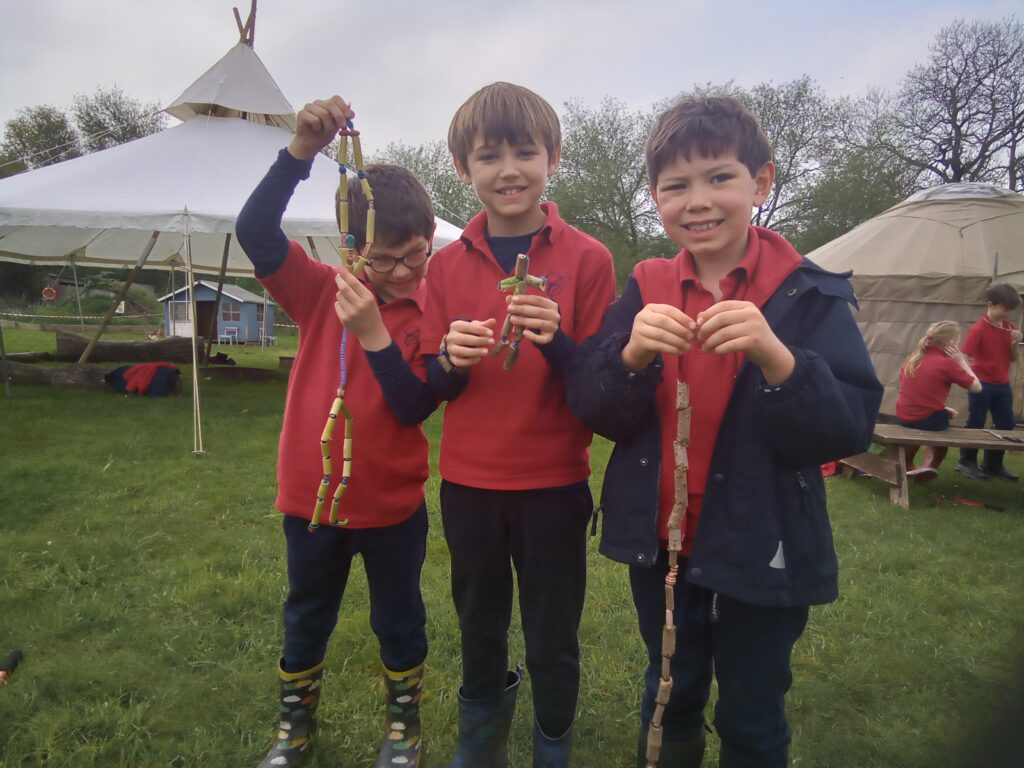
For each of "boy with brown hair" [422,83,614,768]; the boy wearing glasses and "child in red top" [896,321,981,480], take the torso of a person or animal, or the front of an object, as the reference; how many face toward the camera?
2

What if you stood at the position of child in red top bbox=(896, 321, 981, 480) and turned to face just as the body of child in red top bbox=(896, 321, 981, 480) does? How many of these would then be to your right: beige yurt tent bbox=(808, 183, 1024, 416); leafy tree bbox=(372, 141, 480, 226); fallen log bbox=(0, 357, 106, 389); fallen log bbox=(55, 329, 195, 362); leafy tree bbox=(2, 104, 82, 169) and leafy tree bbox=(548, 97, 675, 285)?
0

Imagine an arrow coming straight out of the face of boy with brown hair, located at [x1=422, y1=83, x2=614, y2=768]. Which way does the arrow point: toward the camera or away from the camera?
toward the camera

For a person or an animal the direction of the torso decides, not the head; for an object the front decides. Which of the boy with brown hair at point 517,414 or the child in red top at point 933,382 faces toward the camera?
the boy with brown hair

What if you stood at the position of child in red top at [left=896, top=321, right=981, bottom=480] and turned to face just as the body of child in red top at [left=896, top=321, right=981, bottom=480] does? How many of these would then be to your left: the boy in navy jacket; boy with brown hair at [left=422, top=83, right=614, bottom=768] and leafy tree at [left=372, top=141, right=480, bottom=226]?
1

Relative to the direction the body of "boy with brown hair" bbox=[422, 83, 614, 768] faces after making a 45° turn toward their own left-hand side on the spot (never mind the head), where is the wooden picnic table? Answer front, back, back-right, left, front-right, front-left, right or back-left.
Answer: left

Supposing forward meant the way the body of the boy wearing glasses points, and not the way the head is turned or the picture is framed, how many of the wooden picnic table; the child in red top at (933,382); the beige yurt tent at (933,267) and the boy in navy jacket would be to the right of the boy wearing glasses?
0

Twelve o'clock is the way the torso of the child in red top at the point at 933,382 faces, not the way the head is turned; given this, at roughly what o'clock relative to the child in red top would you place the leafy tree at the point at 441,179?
The leafy tree is roughly at 9 o'clock from the child in red top.

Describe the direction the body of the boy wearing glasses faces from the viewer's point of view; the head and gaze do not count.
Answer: toward the camera

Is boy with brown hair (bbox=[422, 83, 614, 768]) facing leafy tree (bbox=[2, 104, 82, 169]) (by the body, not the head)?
no

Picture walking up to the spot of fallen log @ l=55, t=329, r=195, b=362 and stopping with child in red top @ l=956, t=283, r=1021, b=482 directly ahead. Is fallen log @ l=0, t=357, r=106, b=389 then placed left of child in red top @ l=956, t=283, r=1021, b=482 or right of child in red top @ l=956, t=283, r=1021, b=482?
right

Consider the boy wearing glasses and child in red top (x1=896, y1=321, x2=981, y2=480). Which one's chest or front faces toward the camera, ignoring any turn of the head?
the boy wearing glasses

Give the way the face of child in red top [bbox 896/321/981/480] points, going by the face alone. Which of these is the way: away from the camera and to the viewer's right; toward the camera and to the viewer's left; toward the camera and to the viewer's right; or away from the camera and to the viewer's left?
away from the camera and to the viewer's right

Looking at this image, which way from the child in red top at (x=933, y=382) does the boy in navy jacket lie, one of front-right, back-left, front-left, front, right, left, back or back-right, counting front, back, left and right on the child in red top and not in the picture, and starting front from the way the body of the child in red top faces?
back-right

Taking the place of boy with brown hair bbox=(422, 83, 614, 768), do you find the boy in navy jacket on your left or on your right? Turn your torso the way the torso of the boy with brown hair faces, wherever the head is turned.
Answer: on your left

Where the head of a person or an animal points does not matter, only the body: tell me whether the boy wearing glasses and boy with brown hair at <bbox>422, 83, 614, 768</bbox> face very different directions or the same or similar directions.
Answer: same or similar directions

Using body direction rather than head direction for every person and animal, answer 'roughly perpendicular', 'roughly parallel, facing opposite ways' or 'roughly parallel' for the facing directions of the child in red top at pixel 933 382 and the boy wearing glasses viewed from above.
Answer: roughly perpendicular

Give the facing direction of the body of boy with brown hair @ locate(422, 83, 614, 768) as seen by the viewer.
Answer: toward the camera

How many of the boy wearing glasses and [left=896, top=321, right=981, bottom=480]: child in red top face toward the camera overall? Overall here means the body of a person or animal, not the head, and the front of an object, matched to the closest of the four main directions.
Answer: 1

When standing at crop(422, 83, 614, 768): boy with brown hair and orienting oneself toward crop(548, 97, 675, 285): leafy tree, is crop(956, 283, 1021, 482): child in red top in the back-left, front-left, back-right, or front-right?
front-right

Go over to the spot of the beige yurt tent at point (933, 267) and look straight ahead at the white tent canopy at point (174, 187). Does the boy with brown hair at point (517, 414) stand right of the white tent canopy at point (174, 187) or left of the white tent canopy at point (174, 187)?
left

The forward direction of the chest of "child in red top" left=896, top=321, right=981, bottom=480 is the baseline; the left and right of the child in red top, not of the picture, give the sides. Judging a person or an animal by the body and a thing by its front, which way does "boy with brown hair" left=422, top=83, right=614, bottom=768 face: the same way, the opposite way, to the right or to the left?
to the right
